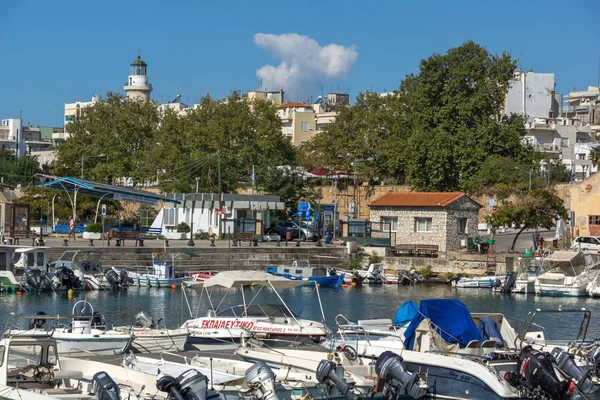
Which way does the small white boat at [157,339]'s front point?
to the viewer's right

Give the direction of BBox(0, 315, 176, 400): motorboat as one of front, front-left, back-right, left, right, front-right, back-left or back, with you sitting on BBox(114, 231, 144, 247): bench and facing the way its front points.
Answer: front

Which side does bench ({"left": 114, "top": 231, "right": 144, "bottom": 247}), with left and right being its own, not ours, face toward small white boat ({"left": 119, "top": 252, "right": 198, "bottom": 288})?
front

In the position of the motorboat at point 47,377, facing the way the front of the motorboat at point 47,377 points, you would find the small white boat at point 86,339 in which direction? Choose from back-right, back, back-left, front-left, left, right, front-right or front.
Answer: front-right

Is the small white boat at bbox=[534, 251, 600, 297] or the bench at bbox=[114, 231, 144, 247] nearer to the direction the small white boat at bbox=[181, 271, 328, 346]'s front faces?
the small white boat

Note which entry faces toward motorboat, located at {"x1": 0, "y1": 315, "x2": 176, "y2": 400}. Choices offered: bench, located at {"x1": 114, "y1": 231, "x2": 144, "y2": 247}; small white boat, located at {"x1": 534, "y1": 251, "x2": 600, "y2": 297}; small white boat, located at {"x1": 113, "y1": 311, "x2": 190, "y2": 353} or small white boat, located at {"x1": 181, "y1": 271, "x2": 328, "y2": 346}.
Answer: the bench

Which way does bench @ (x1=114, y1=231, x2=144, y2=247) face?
toward the camera

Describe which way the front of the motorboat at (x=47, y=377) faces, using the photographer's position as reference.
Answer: facing away from the viewer and to the left of the viewer

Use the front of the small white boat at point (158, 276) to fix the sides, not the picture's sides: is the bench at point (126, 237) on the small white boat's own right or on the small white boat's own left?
on the small white boat's own right
